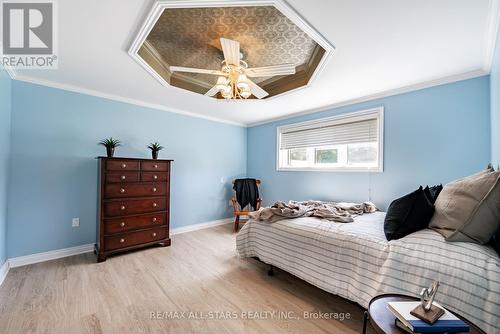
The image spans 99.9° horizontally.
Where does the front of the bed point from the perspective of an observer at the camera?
facing away from the viewer and to the left of the viewer
